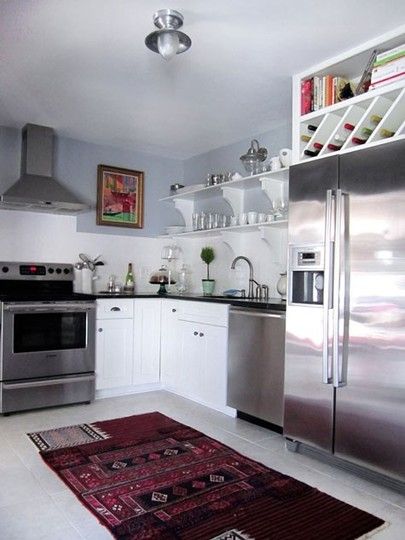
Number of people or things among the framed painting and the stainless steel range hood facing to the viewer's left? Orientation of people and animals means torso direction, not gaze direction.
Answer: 0

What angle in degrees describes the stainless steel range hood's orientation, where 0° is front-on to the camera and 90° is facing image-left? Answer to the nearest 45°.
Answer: approximately 0°

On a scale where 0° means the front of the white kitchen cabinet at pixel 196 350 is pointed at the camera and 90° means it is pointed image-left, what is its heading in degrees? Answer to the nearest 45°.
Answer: approximately 45°

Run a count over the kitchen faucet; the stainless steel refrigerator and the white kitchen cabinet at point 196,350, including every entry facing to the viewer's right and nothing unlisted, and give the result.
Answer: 0

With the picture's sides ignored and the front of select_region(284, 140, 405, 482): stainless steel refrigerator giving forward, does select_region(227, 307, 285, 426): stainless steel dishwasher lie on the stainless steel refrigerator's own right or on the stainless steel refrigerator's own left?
on the stainless steel refrigerator's own right

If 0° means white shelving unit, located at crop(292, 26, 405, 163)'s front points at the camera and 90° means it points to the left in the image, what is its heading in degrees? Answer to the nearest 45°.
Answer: approximately 45°

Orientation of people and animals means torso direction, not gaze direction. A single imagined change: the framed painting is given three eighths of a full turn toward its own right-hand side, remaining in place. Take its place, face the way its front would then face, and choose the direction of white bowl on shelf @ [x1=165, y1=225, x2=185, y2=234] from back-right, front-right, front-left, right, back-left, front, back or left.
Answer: back

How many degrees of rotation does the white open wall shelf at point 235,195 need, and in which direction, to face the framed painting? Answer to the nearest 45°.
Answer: approximately 90° to its right

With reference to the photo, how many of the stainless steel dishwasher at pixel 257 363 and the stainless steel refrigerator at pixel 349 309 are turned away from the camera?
0

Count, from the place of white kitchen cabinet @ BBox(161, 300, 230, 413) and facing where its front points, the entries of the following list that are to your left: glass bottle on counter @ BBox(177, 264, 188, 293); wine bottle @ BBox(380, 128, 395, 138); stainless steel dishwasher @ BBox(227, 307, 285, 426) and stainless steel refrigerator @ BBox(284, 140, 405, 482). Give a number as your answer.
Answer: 3

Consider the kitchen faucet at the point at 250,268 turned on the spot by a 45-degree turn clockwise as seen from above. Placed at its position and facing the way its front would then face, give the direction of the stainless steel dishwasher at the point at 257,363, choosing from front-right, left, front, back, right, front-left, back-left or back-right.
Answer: left

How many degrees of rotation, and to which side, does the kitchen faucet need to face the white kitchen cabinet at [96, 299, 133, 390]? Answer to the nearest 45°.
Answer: approximately 45° to its right

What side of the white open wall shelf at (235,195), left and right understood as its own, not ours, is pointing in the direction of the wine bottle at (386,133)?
left
